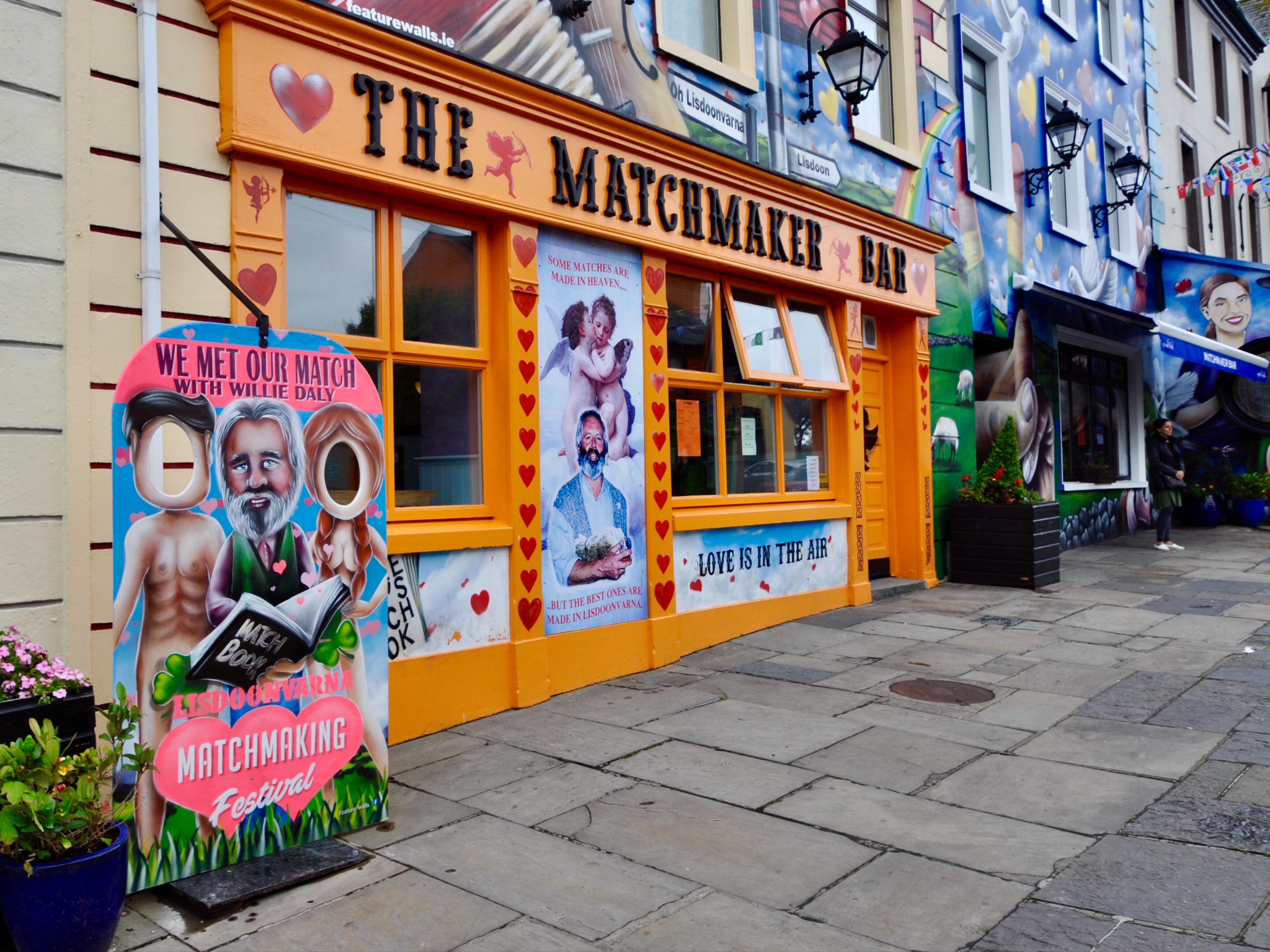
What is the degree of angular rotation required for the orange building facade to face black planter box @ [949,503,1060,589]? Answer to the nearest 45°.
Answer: approximately 90° to its left

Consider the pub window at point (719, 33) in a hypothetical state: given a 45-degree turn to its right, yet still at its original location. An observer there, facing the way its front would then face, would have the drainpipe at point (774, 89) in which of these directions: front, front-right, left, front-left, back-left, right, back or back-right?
back-left

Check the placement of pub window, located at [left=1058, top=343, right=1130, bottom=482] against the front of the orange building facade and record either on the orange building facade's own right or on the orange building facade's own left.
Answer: on the orange building facade's own left

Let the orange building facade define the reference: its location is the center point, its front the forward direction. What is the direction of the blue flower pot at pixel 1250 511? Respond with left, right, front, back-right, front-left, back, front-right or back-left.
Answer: left

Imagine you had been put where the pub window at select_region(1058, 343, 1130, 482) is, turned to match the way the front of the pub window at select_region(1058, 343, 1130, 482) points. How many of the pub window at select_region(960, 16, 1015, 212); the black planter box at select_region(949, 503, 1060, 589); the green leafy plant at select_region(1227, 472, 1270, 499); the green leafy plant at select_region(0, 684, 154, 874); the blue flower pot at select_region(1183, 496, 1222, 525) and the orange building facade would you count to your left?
2

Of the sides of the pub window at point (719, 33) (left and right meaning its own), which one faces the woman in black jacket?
left
